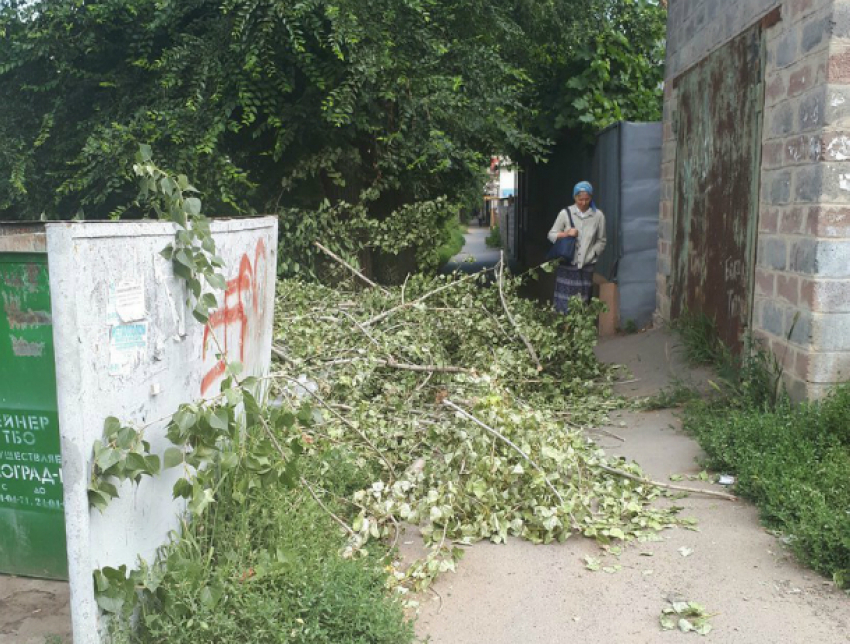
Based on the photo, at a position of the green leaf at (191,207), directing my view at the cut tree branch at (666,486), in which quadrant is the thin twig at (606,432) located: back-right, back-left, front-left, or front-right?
front-left

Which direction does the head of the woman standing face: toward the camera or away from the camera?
toward the camera

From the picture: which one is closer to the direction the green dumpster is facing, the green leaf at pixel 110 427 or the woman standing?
the green leaf

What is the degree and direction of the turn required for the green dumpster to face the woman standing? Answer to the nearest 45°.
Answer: approximately 135° to its left

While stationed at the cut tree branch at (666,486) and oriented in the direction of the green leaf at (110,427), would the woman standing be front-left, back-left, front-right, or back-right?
back-right

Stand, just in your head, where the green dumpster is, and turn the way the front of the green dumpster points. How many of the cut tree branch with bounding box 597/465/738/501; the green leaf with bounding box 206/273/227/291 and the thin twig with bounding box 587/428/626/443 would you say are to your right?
0

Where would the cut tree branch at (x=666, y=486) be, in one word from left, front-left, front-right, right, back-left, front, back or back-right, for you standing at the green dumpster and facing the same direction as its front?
left

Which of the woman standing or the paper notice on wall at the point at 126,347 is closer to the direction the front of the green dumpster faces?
the paper notice on wall

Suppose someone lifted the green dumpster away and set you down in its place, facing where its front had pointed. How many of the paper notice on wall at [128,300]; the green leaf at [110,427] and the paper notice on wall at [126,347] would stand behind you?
0

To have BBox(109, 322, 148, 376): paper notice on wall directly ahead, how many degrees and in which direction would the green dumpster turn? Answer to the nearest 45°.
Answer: approximately 45° to its left

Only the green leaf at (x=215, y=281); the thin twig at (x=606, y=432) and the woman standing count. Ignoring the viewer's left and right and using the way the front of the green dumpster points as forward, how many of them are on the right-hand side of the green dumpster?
0

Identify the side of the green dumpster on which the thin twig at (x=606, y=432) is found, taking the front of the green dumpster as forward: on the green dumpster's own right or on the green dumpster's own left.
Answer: on the green dumpster's own left

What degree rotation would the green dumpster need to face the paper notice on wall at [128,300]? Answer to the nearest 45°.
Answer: approximately 45° to its left

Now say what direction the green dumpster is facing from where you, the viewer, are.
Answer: facing the viewer

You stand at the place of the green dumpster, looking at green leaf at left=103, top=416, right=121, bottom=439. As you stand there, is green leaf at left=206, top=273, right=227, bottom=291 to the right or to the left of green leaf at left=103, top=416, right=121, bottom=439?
left

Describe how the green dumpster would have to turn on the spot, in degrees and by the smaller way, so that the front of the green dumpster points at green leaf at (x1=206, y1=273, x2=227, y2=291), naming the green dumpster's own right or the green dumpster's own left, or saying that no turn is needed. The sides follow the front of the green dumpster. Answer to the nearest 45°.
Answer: approximately 45° to the green dumpster's own left

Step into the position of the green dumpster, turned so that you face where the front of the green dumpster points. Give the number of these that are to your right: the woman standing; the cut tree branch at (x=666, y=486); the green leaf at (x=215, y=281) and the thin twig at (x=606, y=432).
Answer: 0
